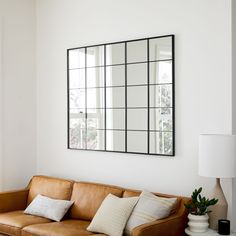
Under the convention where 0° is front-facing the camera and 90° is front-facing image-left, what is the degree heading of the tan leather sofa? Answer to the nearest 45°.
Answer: approximately 45°

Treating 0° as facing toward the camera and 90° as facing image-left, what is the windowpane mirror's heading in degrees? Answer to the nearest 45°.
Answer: approximately 45°

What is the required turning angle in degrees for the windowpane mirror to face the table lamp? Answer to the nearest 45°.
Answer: approximately 90° to its left

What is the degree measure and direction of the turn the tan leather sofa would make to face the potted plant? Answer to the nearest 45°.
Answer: approximately 90° to its left

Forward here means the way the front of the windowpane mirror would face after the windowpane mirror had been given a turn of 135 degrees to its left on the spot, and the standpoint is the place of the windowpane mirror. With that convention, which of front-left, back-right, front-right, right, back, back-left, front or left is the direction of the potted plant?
front-right
